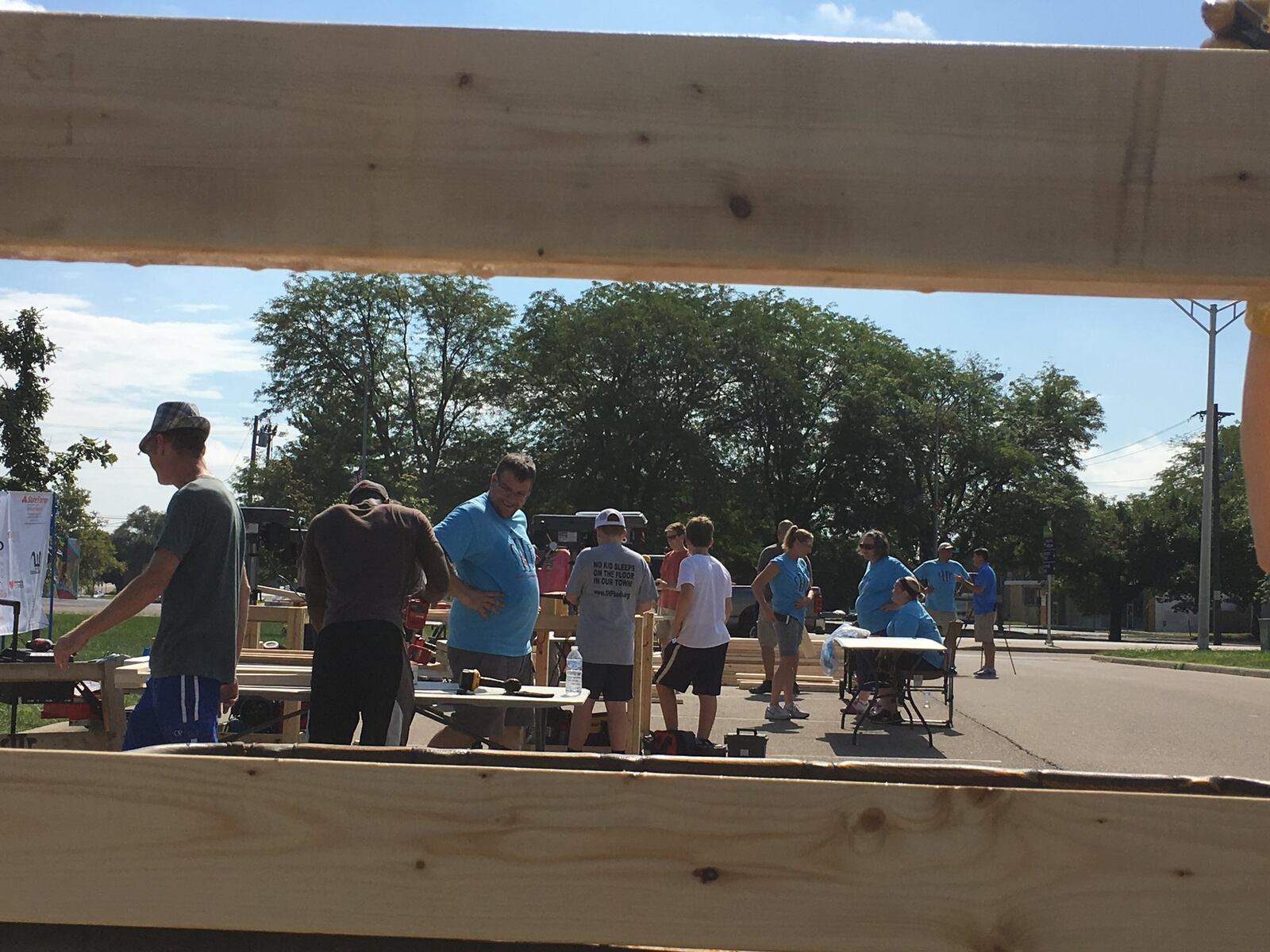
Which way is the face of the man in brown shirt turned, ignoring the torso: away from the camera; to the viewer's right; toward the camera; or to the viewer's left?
away from the camera

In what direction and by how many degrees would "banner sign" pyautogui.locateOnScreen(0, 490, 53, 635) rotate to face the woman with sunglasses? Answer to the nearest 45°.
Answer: approximately 90° to its left

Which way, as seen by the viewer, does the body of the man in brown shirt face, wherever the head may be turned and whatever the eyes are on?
away from the camera

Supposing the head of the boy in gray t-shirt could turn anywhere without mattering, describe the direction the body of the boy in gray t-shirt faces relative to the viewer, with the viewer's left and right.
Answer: facing away from the viewer

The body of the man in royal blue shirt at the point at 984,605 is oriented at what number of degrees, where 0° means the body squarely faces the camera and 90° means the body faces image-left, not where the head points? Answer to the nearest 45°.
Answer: approximately 90°

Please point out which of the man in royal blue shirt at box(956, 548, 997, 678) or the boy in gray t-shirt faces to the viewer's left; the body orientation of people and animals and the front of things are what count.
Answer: the man in royal blue shirt

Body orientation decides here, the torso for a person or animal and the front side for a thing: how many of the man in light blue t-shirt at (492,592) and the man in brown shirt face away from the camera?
1

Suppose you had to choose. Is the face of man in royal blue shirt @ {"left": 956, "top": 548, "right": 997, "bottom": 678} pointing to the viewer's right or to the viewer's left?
to the viewer's left

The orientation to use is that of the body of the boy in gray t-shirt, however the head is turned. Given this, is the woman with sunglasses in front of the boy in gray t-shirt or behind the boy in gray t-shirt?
in front

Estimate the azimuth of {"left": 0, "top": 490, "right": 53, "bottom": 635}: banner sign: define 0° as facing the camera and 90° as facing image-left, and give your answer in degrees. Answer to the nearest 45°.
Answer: approximately 0°
